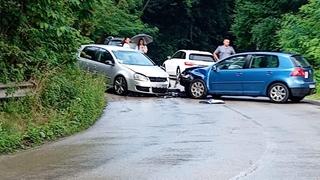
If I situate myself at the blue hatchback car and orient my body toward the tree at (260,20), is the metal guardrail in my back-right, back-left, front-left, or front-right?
back-left

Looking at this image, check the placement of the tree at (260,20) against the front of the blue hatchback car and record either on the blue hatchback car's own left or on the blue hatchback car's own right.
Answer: on the blue hatchback car's own right

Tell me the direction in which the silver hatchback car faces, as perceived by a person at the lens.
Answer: facing the viewer and to the right of the viewer

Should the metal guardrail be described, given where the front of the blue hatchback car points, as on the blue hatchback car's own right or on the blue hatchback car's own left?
on the blue hatchback car's own left

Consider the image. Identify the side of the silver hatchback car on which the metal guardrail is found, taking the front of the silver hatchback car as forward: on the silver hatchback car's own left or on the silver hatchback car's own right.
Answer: on the silver hatchback car's own right

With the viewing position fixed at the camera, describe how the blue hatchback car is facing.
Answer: facing away from the viewer and to the left of the viewer

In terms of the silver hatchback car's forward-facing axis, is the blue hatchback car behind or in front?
in front

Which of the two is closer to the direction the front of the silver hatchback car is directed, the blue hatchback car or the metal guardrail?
the blue hatchback car

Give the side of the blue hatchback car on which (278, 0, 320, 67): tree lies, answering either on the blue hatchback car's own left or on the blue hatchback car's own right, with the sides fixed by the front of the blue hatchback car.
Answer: on the blue hatchback car's own right
